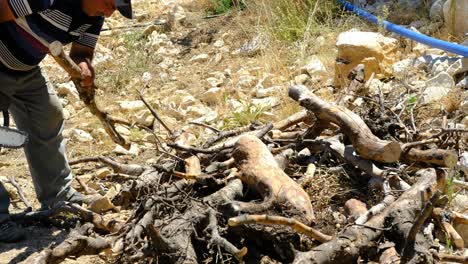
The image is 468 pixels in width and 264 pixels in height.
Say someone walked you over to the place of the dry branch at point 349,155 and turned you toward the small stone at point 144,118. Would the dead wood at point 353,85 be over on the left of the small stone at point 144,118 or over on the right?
right

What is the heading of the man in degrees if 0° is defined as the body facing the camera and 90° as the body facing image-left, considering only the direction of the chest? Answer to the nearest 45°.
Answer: approximately 270°

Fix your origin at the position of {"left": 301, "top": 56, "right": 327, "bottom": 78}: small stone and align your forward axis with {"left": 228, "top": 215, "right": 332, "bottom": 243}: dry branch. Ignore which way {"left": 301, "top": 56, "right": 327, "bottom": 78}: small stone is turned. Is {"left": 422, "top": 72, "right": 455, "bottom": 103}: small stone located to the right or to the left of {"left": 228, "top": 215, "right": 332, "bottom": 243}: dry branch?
left

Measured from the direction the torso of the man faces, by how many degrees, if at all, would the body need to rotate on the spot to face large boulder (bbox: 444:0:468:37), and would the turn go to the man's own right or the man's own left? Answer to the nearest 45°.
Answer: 0° — they already face it

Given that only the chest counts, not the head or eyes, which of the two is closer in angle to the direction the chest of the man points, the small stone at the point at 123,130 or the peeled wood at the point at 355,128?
the peeled wood

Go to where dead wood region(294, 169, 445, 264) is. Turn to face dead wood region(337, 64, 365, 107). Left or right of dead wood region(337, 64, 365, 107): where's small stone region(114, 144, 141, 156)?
left

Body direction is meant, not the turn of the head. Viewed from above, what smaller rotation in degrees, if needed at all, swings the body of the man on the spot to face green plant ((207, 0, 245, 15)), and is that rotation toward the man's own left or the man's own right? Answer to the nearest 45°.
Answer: approximately 45° to the man's own left

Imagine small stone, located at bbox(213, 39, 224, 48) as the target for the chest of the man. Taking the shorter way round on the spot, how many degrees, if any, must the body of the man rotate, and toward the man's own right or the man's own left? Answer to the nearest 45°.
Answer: approximately 45° to the man's own left

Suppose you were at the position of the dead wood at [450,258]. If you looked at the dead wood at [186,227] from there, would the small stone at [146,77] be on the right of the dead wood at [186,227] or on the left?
right

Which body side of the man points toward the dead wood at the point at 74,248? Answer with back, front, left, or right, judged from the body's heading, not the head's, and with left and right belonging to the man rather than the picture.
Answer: right
